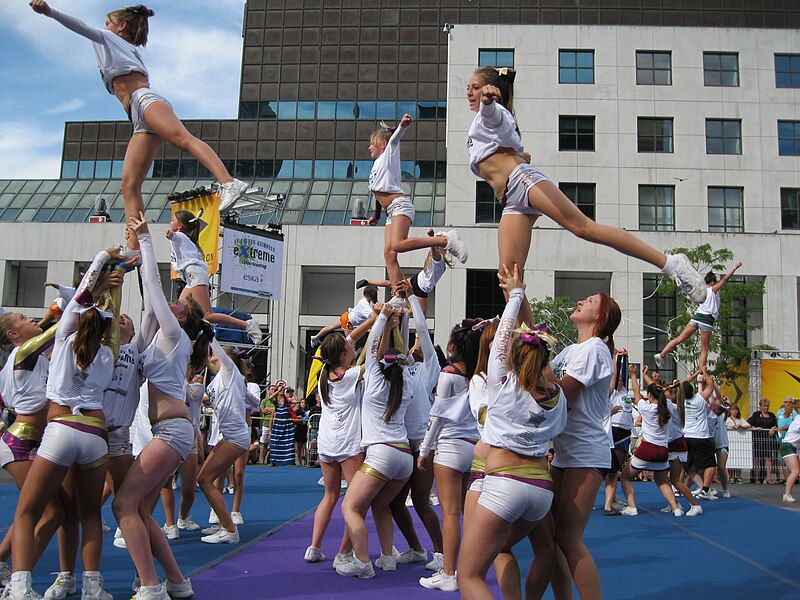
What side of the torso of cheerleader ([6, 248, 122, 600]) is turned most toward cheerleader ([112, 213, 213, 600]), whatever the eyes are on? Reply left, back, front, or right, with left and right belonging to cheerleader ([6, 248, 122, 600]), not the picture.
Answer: right

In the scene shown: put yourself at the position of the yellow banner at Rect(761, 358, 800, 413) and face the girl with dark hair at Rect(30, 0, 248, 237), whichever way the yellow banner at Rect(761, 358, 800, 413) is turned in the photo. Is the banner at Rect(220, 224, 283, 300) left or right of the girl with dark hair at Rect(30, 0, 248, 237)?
right

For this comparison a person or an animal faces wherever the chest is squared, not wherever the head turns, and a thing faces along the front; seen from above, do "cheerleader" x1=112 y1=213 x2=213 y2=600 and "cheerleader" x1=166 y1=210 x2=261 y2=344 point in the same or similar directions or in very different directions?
same or similar directions

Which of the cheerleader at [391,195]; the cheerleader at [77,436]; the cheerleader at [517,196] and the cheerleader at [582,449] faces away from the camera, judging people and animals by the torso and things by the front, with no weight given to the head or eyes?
the cheerleader at [77,436]

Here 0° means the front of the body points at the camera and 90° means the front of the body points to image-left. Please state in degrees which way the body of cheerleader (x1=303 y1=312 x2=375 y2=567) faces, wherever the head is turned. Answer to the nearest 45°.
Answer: approximately 225°

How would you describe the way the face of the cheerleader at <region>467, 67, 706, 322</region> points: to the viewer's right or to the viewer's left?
to the viewer's left

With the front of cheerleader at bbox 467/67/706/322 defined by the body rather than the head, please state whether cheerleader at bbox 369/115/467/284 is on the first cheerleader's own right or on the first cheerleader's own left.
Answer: on the first cheerleader's own right

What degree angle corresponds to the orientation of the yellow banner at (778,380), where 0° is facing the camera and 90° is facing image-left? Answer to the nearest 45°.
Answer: approximately 0°

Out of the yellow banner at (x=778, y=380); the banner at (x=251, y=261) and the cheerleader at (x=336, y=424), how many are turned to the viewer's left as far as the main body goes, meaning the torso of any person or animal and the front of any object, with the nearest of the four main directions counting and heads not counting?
0

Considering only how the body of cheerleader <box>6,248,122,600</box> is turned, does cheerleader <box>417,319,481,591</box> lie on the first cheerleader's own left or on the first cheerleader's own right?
on the first cheerleader's own right

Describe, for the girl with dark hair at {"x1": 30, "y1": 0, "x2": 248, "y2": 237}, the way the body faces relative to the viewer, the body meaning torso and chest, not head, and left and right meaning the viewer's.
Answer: facing to the left of the viewer

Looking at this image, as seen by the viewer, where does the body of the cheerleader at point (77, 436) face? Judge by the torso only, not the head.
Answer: away from the camera

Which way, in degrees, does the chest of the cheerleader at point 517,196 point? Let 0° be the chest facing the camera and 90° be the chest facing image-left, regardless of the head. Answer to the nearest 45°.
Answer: approximately 90°

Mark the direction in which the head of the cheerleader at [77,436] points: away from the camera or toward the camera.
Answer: away from the camera
